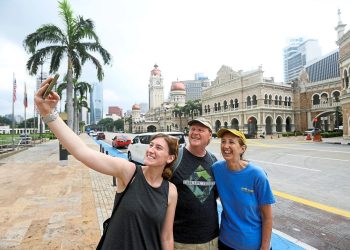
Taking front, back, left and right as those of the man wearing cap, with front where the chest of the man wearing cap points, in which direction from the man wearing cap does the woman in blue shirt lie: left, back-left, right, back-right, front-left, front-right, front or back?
left

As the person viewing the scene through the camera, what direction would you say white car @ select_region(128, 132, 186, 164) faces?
facing away from the viewer and to the left of the viewer

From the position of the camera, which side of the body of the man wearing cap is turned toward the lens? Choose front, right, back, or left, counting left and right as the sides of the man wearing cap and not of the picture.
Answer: front

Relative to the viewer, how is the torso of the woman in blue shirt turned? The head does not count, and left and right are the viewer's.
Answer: facing the viewer and to the left of the viewer

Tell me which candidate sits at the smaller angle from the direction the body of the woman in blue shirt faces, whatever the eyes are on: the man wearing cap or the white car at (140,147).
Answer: the man wearing cap
